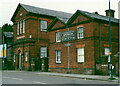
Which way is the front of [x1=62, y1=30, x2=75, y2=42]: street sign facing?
toward the camera

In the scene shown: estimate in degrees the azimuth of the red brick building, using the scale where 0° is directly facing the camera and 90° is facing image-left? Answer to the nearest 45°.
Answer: approximately 45°
